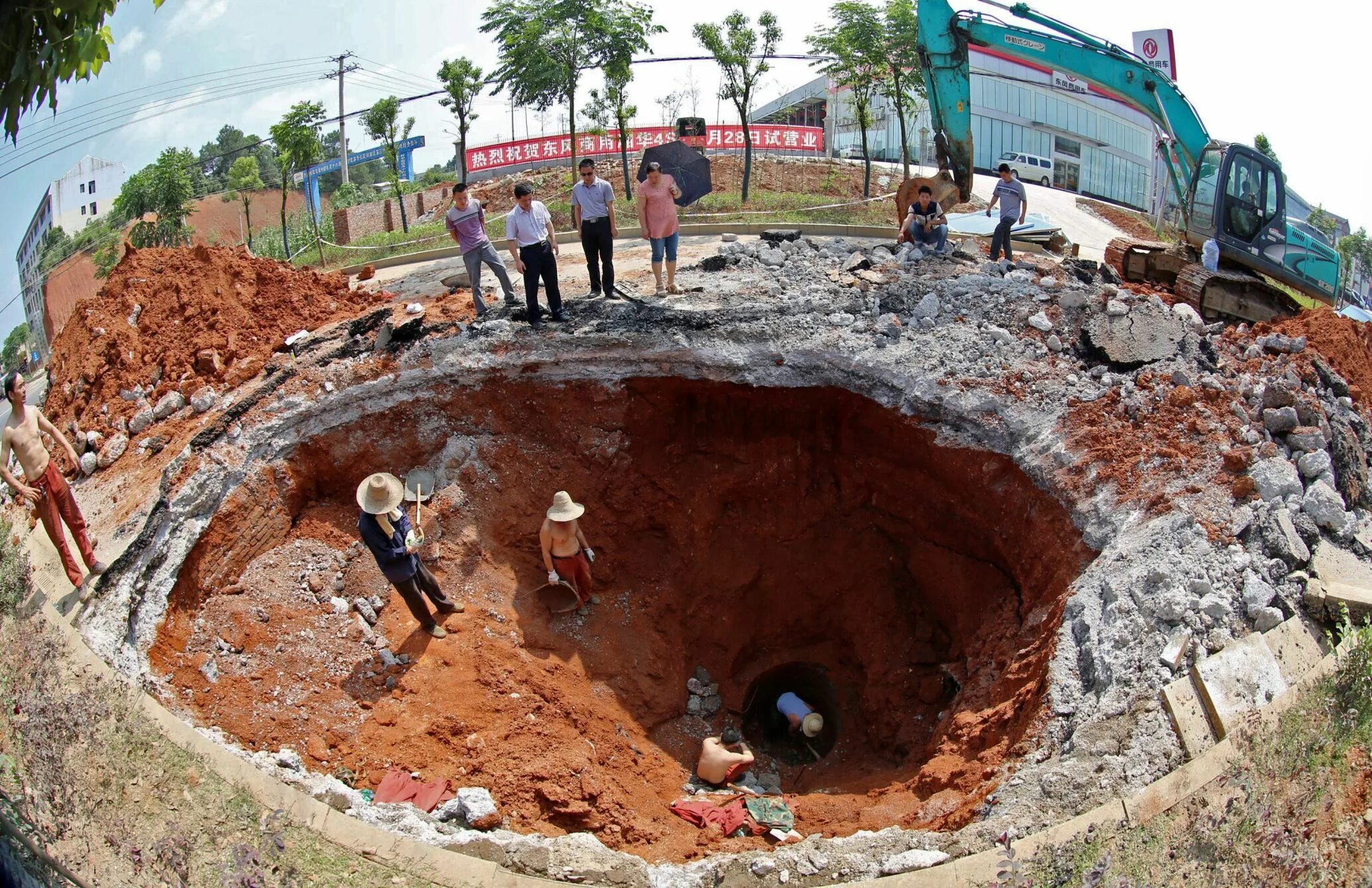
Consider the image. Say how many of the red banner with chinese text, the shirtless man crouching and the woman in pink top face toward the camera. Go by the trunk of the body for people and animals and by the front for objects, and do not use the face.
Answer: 2

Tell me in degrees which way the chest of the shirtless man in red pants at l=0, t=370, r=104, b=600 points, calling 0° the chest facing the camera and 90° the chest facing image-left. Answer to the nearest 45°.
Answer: approximately 315°

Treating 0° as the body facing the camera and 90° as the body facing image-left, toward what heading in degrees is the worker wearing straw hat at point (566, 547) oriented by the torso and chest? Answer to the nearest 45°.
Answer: approximately 315°

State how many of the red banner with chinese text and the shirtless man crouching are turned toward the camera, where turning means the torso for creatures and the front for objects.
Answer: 1

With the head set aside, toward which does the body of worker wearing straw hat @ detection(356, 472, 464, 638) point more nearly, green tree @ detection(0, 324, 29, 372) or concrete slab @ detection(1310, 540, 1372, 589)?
the concrete slab
